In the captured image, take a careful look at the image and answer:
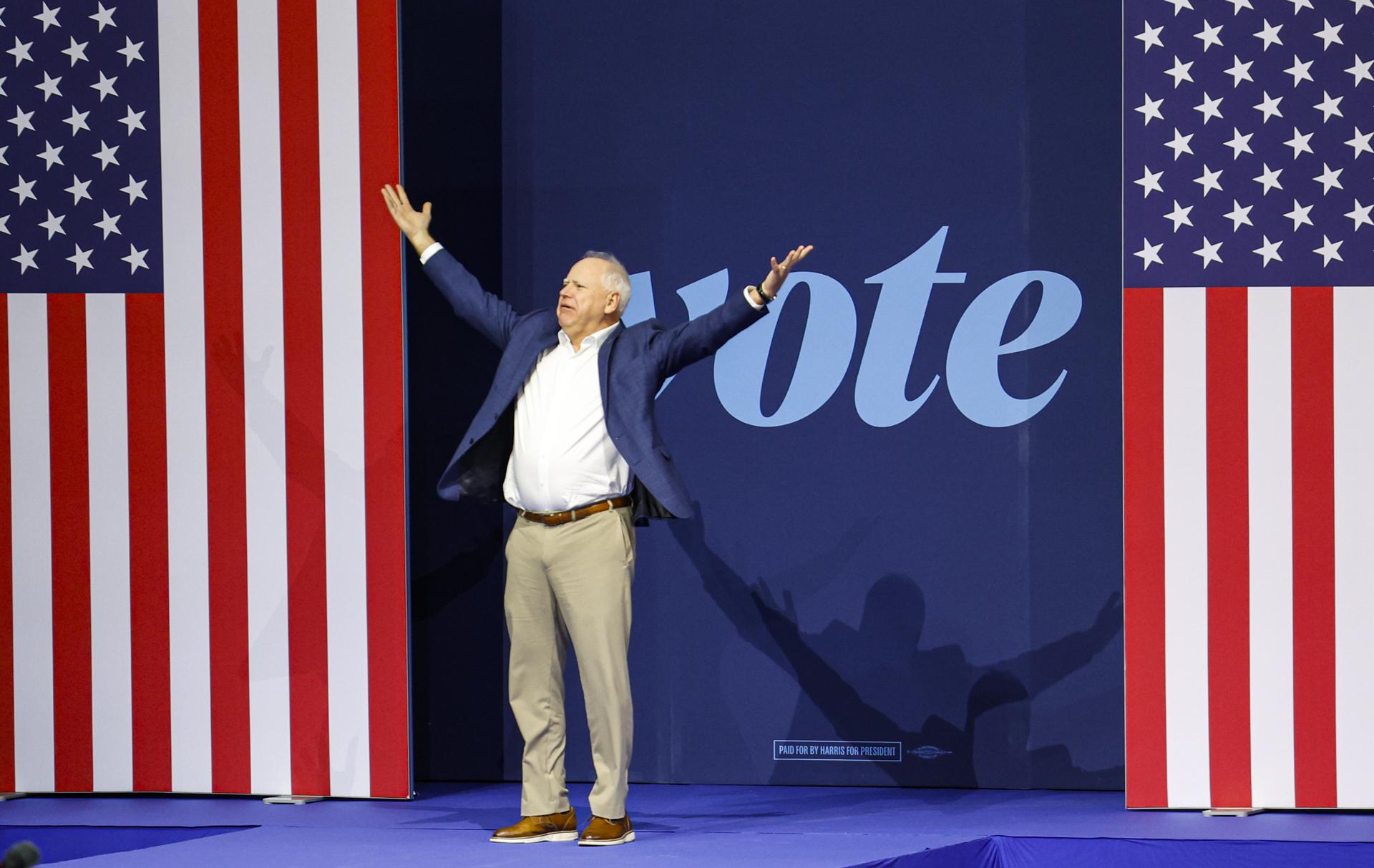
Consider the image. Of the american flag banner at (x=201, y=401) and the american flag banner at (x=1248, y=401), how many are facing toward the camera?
2

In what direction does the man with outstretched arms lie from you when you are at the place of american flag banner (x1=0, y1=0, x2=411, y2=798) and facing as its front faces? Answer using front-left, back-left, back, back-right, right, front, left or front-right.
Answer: front-left

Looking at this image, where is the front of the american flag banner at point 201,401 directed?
toward the camera

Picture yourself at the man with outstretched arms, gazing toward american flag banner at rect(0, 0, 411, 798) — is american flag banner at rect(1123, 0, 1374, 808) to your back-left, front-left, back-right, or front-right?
back-right

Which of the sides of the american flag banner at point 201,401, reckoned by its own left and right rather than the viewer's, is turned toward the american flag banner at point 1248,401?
left

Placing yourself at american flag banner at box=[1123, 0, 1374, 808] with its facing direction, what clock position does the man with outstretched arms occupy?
The man with outstretched arms is roughly at 2 o'clock from the american flag banner.

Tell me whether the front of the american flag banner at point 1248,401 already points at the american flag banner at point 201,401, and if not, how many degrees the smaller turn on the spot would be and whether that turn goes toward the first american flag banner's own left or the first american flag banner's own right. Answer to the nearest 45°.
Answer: approximately 90° to the first american flag banner's own right

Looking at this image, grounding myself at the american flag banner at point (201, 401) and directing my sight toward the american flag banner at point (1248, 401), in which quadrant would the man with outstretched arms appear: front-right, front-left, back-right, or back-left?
front-right

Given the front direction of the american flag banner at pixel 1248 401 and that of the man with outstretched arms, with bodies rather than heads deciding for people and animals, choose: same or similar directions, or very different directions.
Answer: same or similar directions

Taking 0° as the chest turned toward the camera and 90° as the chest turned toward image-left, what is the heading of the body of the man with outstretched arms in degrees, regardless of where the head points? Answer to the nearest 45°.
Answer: approximately 45°

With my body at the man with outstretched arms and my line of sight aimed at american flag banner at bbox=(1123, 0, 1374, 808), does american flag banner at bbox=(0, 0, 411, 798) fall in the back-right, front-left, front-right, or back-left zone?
back-left

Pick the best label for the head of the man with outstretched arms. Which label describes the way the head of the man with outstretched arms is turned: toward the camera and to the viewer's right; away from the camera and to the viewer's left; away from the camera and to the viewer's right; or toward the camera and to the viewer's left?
toward the camera and to the viewer's left

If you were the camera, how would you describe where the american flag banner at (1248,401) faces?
facing the viewer

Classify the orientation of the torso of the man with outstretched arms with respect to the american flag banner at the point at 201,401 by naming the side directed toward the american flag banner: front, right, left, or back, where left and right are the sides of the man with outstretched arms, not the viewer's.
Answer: right

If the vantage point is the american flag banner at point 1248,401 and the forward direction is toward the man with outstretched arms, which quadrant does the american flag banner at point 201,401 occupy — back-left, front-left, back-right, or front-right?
front-right
